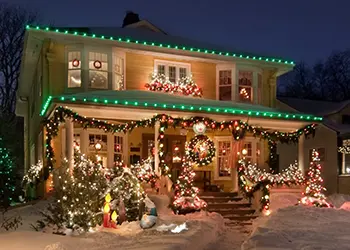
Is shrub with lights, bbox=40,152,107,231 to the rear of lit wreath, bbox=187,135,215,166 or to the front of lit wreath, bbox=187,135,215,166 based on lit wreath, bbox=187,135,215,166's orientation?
to the front

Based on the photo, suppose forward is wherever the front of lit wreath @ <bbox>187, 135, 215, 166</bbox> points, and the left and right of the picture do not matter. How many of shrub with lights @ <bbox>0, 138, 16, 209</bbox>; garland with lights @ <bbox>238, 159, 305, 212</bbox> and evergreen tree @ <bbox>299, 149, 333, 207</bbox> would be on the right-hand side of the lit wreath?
1

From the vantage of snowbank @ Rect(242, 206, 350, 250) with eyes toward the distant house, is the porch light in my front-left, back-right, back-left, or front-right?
front-left

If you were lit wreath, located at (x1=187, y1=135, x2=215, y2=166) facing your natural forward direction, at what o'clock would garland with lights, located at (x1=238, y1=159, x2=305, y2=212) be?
The garland with lights is roughly at 9 o'clock from the lit wreath.

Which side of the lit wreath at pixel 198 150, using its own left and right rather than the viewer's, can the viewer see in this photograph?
front

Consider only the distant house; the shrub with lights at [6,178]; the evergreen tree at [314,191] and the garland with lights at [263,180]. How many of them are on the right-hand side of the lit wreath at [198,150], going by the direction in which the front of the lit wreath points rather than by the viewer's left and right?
1

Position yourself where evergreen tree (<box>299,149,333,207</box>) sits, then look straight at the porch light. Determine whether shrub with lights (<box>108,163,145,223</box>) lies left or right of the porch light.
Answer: left

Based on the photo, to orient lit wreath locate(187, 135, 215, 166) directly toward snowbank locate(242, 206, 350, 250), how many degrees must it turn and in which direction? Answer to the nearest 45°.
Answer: approximately 45° to its left

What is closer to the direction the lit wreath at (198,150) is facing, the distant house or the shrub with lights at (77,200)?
the shrub with lights

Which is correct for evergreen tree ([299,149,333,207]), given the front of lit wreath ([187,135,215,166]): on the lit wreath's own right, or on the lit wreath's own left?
on the lit wreath's own left

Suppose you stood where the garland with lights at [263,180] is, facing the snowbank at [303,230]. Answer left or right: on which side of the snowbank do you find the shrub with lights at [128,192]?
right

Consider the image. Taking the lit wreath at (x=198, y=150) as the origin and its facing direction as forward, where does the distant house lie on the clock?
The distant house is roughly at 7 o'clock from the lit wreath.

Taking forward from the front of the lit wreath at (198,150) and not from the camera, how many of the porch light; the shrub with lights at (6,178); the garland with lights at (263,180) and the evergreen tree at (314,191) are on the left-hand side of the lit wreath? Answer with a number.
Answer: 2

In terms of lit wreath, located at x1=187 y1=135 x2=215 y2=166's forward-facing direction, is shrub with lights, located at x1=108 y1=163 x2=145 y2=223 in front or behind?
in front

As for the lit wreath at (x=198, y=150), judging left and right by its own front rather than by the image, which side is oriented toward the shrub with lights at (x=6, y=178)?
right
